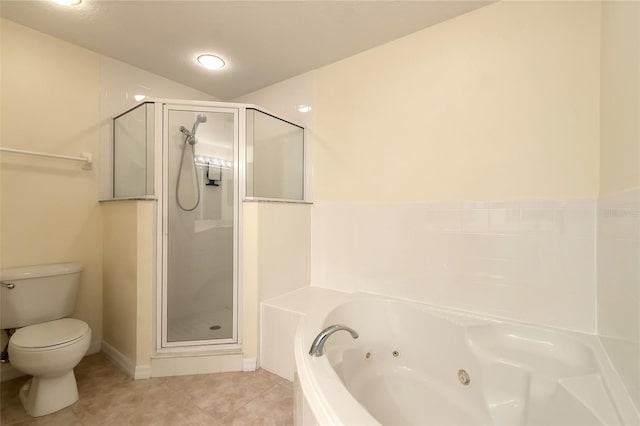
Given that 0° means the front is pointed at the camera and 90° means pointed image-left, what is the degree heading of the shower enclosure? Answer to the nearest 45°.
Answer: approximately 0°

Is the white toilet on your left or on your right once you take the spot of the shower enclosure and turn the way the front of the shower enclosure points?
on your right
